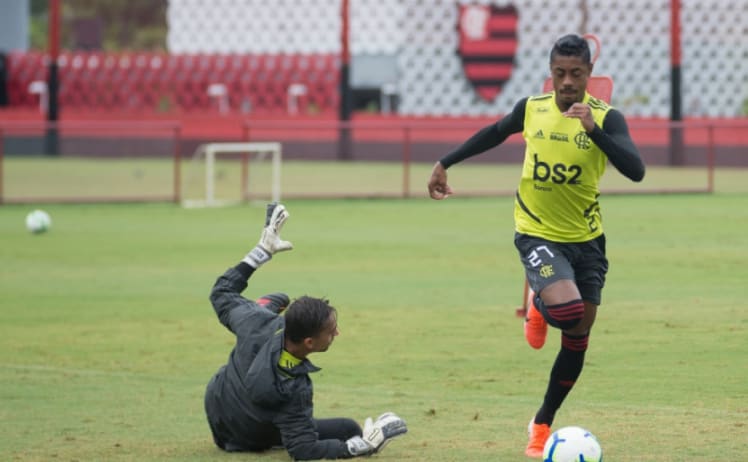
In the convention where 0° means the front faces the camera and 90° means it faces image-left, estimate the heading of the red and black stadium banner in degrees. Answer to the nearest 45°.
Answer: approximately 0°

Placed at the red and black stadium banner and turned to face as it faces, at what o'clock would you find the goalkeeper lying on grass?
The goalkeeper lying on grass is roughly at 12 o'clock from the red and black stadium banner.

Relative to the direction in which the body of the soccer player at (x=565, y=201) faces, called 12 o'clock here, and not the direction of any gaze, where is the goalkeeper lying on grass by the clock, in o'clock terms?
The goalkeeper lying on grass is roughly at 2 o'clock from the soccer player.

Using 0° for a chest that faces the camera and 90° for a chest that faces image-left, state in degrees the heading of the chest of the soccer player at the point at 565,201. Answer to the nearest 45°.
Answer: approximately 0°

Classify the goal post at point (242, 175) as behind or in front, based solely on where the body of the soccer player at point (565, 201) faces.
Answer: behind

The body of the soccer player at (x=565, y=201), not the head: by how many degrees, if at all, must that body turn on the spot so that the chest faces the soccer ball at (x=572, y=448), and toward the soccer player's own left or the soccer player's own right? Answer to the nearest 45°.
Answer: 0° — they already face it

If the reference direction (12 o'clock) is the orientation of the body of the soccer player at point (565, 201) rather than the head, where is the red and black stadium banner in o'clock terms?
The red and black stadium banner is roughly at 6 o'clock from the soccer player.
